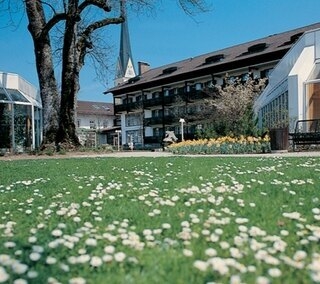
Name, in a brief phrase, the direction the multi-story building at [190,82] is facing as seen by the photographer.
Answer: facing the viewer and to the left of the viewer

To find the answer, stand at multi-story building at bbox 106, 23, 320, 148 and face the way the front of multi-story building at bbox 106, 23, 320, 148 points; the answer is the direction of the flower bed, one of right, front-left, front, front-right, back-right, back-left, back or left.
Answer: front-left

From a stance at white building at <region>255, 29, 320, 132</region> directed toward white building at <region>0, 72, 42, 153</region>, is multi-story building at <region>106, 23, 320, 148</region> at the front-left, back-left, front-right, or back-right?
front-right

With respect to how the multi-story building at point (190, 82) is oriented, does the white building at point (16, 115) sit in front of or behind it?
in front

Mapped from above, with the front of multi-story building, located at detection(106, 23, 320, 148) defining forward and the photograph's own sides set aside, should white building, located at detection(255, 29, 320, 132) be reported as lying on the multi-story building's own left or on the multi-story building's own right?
on the multi-story building's own left
